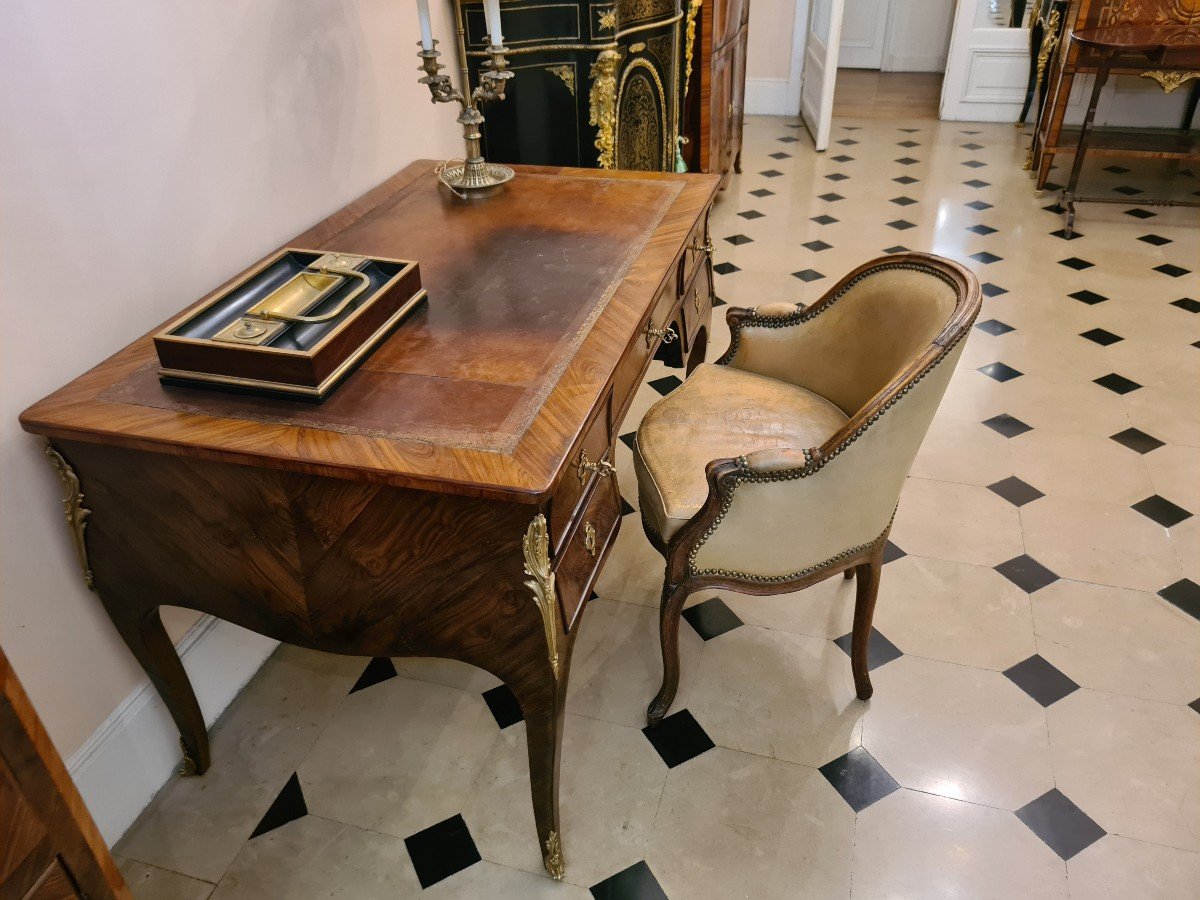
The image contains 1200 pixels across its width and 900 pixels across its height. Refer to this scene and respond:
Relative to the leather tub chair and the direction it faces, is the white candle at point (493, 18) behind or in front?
in front

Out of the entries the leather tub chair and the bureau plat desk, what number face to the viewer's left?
1

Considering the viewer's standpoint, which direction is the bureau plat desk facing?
facing the viewer and to the right of the viewer

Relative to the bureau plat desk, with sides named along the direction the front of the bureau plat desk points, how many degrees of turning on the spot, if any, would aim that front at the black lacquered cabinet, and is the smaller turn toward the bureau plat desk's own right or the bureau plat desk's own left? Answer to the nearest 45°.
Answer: approximately 90° to the bureau plat desk's own left

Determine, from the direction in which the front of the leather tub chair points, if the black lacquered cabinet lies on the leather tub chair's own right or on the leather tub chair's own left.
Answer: on the leather tub chair's own right

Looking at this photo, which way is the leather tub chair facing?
to the viewer's left

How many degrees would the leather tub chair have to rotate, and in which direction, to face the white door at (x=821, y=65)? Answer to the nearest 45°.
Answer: approximately 90° to its right

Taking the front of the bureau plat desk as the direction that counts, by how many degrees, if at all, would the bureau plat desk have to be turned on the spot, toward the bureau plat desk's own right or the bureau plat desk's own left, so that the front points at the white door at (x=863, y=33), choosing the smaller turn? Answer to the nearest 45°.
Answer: approximately 90° to the bureau plat desk's own left

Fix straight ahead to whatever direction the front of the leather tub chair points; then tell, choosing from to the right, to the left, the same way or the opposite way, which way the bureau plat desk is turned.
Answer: the opposite way

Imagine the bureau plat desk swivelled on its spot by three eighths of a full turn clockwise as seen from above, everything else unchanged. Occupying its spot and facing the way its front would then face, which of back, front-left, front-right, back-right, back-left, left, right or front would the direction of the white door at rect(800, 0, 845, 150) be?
back-right

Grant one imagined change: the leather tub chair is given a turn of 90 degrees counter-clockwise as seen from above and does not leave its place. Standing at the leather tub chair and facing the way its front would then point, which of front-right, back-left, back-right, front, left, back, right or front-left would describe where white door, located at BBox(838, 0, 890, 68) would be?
back
